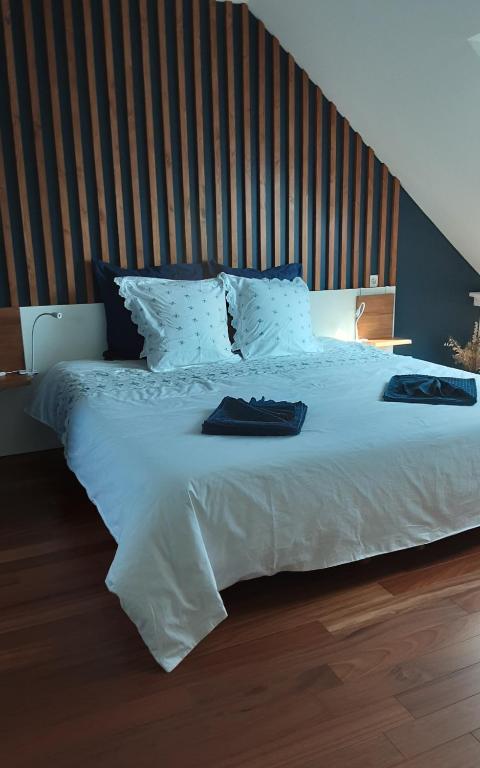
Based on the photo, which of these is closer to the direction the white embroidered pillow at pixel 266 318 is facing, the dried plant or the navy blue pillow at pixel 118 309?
the dried plant

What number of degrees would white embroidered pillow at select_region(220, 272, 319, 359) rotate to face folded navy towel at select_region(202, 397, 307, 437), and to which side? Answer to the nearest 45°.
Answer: approximately 45° to its right

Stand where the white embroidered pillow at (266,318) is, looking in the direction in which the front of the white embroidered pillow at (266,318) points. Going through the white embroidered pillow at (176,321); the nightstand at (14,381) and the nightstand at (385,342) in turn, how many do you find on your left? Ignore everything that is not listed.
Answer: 1

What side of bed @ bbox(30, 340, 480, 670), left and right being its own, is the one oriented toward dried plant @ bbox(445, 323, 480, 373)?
left

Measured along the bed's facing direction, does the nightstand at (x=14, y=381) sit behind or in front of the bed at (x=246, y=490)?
behind

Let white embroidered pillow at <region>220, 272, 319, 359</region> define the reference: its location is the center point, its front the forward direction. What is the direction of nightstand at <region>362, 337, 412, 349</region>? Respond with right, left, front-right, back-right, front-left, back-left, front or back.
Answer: left

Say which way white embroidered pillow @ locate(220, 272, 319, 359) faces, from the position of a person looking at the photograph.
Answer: facing the viewer and to the right of the viewer

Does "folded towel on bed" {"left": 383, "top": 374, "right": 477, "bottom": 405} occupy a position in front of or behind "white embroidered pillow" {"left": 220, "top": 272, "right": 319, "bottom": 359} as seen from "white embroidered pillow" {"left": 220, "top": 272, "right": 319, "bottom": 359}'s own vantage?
in front

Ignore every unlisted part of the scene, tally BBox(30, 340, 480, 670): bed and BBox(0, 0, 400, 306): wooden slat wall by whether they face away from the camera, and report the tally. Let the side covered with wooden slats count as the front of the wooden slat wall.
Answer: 0

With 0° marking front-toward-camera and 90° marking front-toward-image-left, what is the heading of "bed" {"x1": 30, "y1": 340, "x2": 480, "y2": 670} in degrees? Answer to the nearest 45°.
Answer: approximately 315°

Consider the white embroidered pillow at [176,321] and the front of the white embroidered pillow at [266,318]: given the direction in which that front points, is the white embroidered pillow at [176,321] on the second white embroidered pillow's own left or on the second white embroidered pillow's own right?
on the second white embroidered pillow's own right

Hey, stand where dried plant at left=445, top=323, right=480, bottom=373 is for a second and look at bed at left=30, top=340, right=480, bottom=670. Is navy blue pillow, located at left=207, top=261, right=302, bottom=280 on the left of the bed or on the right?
right
